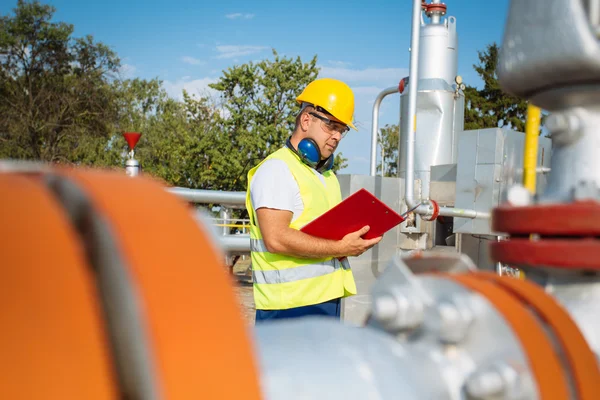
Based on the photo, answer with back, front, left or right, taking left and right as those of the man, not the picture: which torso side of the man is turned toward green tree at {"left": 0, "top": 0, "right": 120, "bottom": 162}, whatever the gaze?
back

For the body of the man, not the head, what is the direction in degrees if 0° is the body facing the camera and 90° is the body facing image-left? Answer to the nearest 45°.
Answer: approximately 315°

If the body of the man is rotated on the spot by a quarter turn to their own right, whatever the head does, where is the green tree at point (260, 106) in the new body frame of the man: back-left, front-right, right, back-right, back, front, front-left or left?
back-right

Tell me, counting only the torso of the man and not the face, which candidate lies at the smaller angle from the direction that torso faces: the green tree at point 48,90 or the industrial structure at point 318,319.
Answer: the industrial structure

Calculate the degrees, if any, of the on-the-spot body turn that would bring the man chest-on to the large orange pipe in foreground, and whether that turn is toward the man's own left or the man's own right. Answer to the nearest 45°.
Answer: approximately 45° to the man's own right

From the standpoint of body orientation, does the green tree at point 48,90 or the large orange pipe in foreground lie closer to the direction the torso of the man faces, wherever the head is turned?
the large orange pipe in foreground
